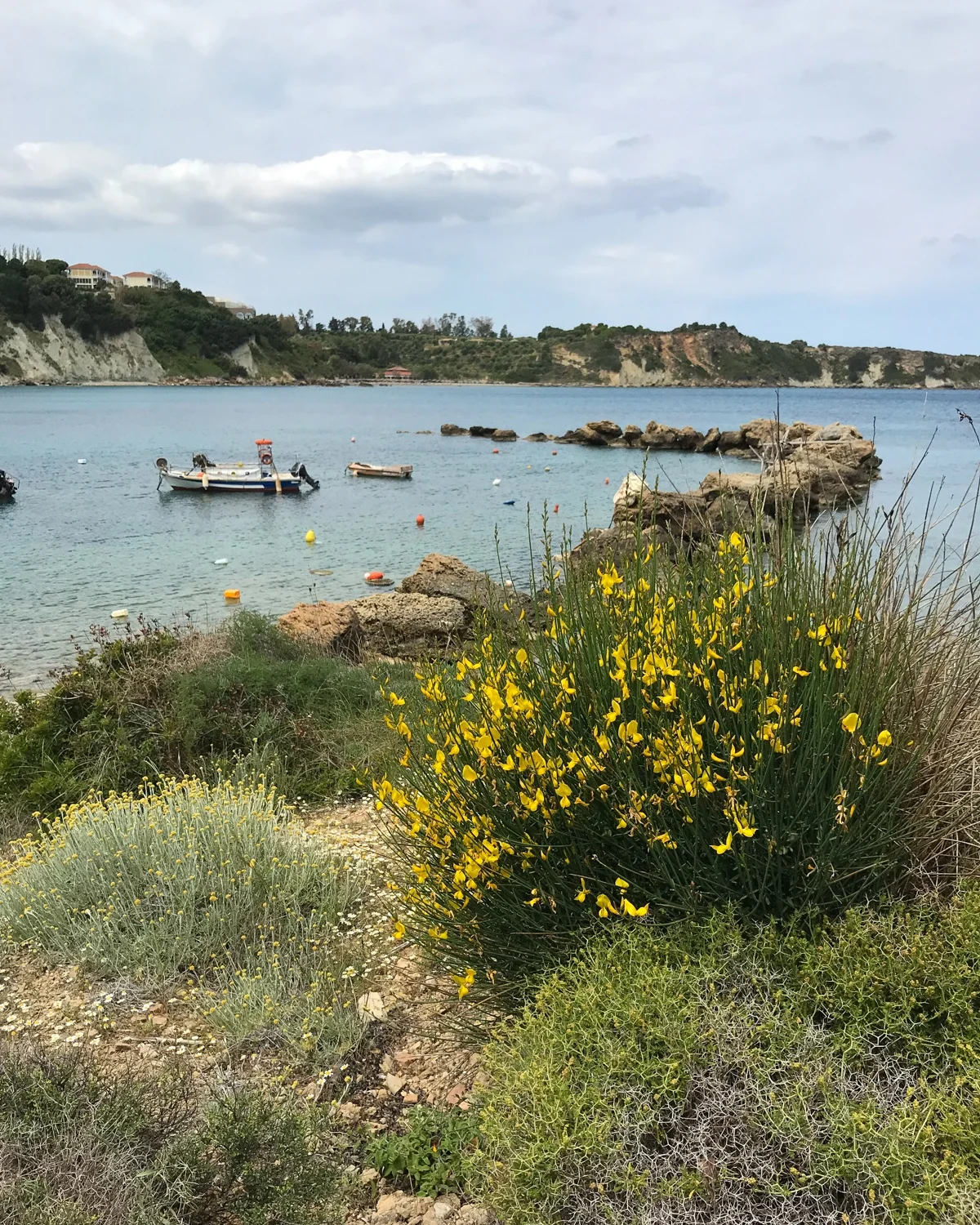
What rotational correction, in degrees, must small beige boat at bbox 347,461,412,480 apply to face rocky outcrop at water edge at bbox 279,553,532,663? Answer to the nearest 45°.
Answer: approximately 90° to its left

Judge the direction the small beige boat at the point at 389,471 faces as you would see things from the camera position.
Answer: facing to the left of the viewer

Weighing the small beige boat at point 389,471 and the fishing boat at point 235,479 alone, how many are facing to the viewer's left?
2

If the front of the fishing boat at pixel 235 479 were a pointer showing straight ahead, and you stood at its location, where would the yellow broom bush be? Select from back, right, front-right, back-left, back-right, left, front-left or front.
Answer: left

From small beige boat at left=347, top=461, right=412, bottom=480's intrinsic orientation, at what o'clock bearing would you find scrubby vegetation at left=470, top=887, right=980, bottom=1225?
The scrubby vegetation is roughly at 9 o'clock from the small beige boat.

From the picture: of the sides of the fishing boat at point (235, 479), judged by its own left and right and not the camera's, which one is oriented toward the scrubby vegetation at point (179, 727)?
left

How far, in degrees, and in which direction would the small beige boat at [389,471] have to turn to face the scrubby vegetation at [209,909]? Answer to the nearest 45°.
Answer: approximately 90° to its left

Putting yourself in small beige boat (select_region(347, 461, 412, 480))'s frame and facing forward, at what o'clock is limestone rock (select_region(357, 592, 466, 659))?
The limestone rock is roughly at 9 o'clock from the small beige boat.

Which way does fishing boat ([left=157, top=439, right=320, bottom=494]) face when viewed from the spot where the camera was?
facing to the left of the viewer

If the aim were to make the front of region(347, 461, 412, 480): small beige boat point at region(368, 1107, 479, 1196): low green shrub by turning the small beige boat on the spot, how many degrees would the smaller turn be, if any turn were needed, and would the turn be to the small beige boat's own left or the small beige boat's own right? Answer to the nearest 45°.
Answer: approximately 90° to the small beige boat's own left

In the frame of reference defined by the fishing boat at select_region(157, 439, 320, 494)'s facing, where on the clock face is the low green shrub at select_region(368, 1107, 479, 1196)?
The low green shrub is roughly at 9 o'clock from the fishing boat.

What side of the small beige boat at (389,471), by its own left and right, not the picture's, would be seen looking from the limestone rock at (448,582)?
left

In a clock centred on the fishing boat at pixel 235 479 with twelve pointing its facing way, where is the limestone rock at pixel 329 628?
The limestone rock is roughly at 9 o'clock from the fishing boat.

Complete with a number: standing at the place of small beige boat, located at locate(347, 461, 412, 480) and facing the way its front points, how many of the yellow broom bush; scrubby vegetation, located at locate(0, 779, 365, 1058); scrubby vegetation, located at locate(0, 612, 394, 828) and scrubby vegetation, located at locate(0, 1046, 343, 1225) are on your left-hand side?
4
